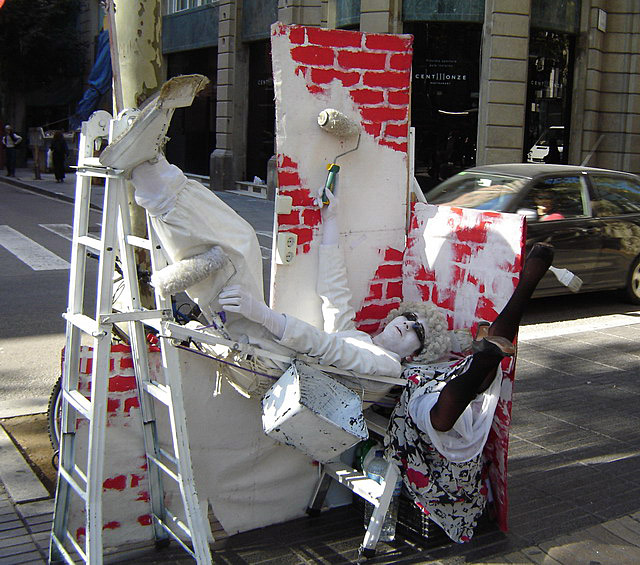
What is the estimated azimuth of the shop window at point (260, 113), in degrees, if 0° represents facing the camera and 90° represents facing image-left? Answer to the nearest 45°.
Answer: approximately 0°

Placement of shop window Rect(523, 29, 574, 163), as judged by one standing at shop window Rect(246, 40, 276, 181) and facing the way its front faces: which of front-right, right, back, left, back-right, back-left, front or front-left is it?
front-left

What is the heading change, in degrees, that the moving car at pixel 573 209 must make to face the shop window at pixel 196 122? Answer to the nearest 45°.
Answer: approximately 90° to its right

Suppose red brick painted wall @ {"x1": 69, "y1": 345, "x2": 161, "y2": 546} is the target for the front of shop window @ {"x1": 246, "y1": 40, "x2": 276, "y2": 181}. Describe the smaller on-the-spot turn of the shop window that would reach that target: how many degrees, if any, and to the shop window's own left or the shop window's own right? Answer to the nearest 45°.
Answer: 0° — it already faces it

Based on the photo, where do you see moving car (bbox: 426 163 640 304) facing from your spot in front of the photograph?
facing the viewer and to the left of the viewer

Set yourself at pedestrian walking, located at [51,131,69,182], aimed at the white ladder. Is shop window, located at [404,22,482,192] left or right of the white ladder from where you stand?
left

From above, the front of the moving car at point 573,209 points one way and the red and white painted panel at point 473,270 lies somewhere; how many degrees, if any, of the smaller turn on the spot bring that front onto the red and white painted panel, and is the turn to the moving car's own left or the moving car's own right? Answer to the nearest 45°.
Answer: approximately 45° to the moving car's own left

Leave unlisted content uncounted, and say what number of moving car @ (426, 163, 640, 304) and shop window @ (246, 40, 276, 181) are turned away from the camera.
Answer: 0

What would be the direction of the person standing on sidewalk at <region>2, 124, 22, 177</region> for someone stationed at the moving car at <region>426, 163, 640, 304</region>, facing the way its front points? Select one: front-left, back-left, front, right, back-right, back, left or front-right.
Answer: right

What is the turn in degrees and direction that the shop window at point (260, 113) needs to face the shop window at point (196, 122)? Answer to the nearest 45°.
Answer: approximately 135° to its right

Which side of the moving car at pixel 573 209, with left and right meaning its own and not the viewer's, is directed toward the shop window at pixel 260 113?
right

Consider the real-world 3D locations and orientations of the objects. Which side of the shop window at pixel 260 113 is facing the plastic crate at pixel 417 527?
front

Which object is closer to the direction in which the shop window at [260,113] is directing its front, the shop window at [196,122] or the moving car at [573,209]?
the moving car

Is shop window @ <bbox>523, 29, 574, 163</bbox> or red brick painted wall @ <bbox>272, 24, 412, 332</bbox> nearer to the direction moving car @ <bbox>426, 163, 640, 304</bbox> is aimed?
the red brick painted wall

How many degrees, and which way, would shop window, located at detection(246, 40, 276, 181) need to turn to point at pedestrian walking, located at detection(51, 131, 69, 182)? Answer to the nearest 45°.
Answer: approximately 135° to its right

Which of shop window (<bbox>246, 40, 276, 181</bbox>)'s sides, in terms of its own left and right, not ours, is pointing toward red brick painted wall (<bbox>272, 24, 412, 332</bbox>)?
front

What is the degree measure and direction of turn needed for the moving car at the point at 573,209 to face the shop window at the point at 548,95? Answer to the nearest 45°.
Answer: approximately 135° to its right

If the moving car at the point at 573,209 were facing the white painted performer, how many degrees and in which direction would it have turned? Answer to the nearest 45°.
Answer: approximately 45° to its left
